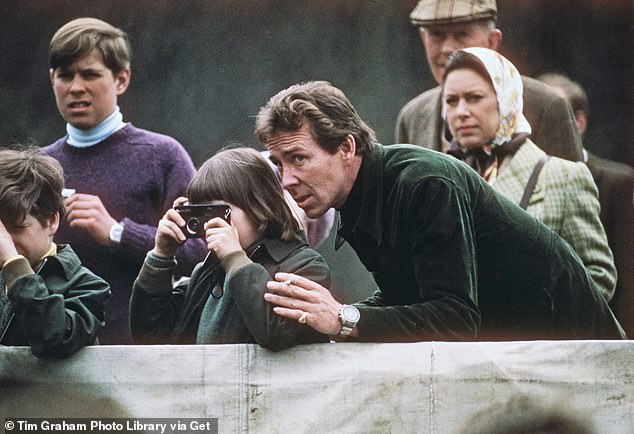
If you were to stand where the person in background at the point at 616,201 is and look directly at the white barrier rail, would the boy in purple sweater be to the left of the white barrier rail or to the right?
right

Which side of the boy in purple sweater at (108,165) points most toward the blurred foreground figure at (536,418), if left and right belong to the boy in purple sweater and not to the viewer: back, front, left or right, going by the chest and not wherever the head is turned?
left

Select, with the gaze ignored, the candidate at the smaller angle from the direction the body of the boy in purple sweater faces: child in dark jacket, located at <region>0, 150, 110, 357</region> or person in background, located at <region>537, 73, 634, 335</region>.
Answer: the child in dark jacket

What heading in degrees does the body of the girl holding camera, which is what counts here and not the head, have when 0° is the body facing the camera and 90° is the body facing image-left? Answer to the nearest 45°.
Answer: approximately 45°

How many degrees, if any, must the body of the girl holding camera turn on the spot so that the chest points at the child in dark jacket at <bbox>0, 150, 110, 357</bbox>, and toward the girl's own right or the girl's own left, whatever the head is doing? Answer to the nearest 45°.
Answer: approximately 45° to the girl's own right

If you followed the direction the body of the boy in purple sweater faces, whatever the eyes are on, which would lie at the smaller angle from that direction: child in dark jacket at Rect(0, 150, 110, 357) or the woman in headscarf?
the child in dark jacket

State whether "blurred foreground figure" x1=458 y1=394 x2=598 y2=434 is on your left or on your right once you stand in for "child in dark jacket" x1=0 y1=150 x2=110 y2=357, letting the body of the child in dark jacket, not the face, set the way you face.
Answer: on your left
